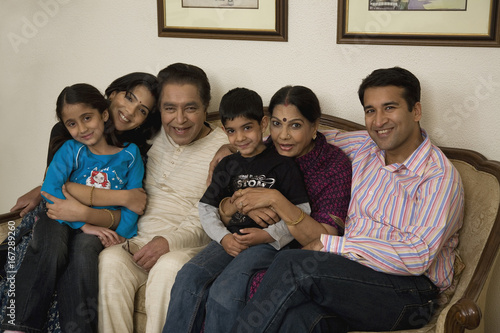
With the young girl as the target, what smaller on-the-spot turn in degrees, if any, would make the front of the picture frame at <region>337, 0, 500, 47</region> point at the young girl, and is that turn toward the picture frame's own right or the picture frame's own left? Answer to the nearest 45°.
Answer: approximately 45° to the picture frame's own right

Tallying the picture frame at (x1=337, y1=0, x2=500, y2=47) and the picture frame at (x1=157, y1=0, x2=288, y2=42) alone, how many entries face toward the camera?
2

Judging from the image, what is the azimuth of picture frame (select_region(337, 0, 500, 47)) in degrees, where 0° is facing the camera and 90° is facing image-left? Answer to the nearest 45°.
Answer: approximately 0°

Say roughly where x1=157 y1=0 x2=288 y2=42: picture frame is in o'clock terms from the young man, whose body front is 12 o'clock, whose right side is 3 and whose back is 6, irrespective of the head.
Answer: The picture frame is roughly at 3 o'clock from the young man.

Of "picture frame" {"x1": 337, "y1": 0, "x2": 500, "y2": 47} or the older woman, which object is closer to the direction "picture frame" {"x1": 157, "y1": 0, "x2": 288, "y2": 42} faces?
the older woman

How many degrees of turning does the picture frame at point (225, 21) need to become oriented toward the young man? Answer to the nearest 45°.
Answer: approximately 45° to its left

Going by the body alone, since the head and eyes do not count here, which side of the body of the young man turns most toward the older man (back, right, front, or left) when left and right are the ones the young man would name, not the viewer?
right

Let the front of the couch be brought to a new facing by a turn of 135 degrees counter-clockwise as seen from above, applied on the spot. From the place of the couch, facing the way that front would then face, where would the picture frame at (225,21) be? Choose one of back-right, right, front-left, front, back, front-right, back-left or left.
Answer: left
